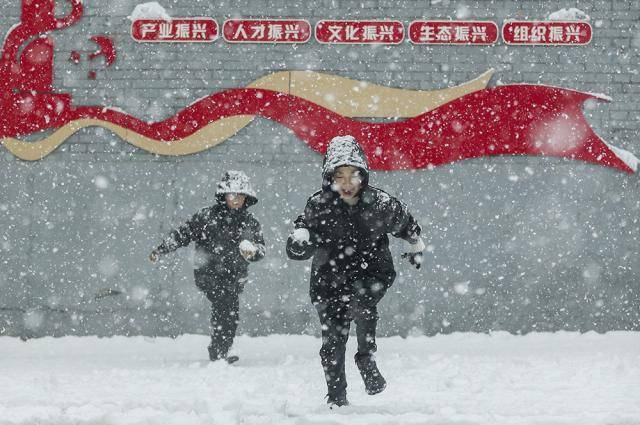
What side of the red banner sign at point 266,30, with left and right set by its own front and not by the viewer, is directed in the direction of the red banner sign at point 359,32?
left

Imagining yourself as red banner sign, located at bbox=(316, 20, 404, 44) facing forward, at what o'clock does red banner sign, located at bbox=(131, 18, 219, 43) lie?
red banner sign, located at bbox=(131, 18, 219, 43) is roughly at 3 o'clock from red banner sign, located at bbox=(316, 20, 404, 44).

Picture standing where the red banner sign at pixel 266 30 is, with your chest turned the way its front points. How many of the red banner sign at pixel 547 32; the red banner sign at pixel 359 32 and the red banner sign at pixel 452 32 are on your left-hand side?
3

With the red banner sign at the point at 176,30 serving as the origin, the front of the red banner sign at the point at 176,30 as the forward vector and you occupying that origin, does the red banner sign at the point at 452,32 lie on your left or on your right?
on your left

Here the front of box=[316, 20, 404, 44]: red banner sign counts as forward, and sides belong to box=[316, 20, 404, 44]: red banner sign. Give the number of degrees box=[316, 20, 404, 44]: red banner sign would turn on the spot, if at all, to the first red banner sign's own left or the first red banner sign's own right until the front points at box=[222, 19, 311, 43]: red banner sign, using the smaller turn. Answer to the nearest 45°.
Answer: approximately 90° to the first red banner sign's own right

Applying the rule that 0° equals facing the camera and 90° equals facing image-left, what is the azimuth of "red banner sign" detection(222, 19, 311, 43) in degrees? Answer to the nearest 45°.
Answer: approximately 0°

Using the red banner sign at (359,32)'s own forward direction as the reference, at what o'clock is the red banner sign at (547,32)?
the red banner sign at (547,32) is roughly at 9 o'clock from the red banner sign at (359,32).
